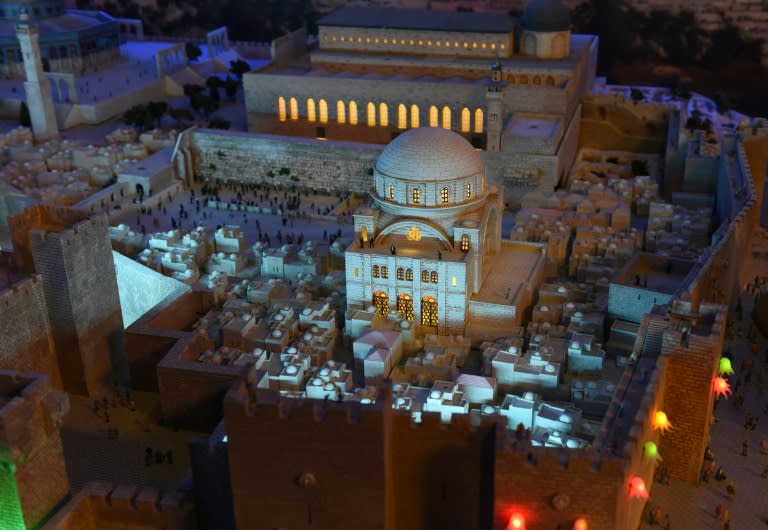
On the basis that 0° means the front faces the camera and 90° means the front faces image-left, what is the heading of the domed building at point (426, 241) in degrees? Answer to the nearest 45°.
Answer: approximately 0°

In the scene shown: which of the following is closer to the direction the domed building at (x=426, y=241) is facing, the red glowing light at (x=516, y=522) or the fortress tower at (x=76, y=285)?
the red glowing light

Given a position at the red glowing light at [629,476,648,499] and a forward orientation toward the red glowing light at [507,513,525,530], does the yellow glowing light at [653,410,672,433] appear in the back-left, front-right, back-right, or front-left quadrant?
back-right

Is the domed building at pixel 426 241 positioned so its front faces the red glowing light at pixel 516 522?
yes

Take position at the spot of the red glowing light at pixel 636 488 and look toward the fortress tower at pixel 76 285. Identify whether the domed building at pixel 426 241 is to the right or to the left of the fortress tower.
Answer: right

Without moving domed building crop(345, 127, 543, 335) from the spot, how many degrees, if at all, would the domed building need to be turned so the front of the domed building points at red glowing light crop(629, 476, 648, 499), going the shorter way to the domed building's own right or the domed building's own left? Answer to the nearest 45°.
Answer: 0° — it already faces it

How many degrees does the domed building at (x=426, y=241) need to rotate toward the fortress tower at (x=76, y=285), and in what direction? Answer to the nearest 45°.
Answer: approximately 45° to its right

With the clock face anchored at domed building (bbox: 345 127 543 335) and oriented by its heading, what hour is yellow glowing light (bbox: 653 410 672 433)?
The yellow glowing light is roughly at 11 o'clock from the domed building.

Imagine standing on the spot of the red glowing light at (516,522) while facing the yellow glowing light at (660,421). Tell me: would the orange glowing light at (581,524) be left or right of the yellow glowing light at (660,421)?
right

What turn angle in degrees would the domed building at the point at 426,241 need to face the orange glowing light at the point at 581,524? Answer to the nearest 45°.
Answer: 0° — it already faces it

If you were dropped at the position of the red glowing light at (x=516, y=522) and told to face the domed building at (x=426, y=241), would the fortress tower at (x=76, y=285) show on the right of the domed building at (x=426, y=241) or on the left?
left
